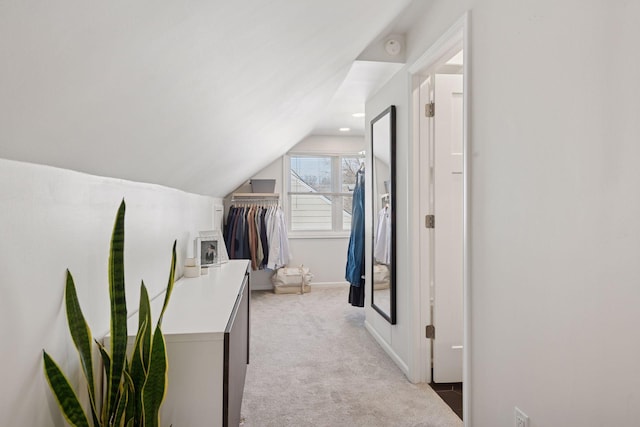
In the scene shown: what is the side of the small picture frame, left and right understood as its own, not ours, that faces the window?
left

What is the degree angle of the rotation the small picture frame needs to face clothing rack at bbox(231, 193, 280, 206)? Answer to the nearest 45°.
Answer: approximately 135° to its left

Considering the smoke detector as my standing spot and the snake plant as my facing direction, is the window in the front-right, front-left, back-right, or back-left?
back-right

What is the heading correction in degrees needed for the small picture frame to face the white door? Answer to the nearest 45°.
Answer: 0° — it already faces it

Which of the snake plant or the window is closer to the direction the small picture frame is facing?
the snake plant

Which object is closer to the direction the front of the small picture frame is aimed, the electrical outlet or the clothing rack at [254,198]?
the electrical outlet

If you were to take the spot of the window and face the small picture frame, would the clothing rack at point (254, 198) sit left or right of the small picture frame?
right

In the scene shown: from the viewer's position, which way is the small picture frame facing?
facing the viewer and to the right of the viewer

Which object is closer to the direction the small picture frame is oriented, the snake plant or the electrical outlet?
the electrical outlet
